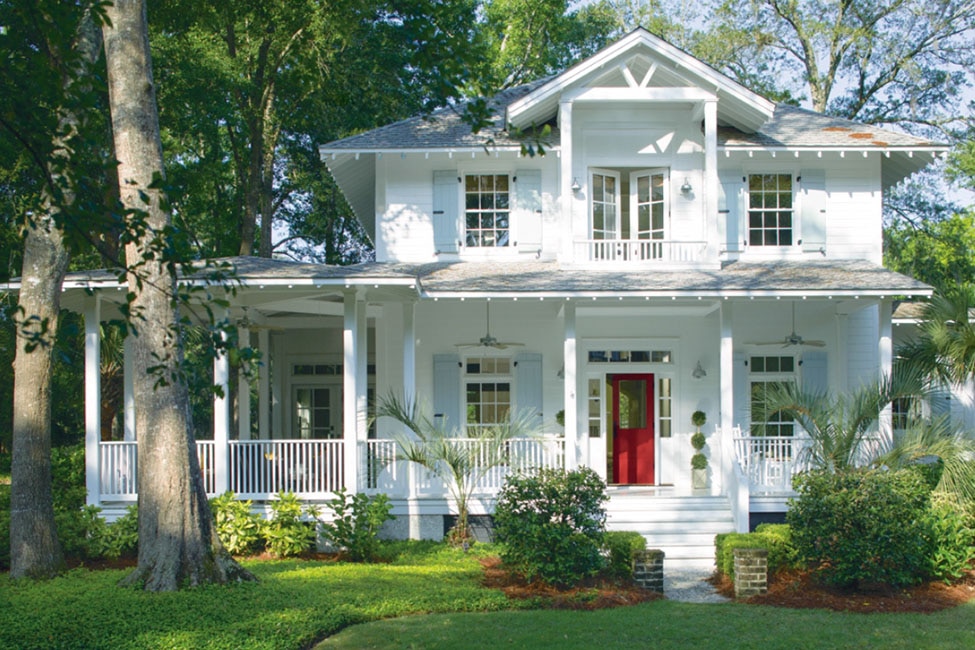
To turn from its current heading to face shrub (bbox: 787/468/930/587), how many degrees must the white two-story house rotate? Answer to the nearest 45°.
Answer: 0° — it already faces it

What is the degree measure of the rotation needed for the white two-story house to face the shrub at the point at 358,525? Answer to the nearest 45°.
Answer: approximately 45° to its right

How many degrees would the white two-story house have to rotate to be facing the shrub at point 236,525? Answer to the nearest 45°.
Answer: approximately 45° to its right

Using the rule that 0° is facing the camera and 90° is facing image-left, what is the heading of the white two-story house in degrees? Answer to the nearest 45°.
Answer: approximately 0°

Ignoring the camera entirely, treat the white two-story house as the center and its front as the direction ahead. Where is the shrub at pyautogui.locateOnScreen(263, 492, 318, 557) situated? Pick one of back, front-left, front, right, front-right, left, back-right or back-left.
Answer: front-right

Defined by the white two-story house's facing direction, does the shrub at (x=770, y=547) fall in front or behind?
in front

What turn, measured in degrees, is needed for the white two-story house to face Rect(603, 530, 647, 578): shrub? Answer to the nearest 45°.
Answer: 0° — it already faces it
